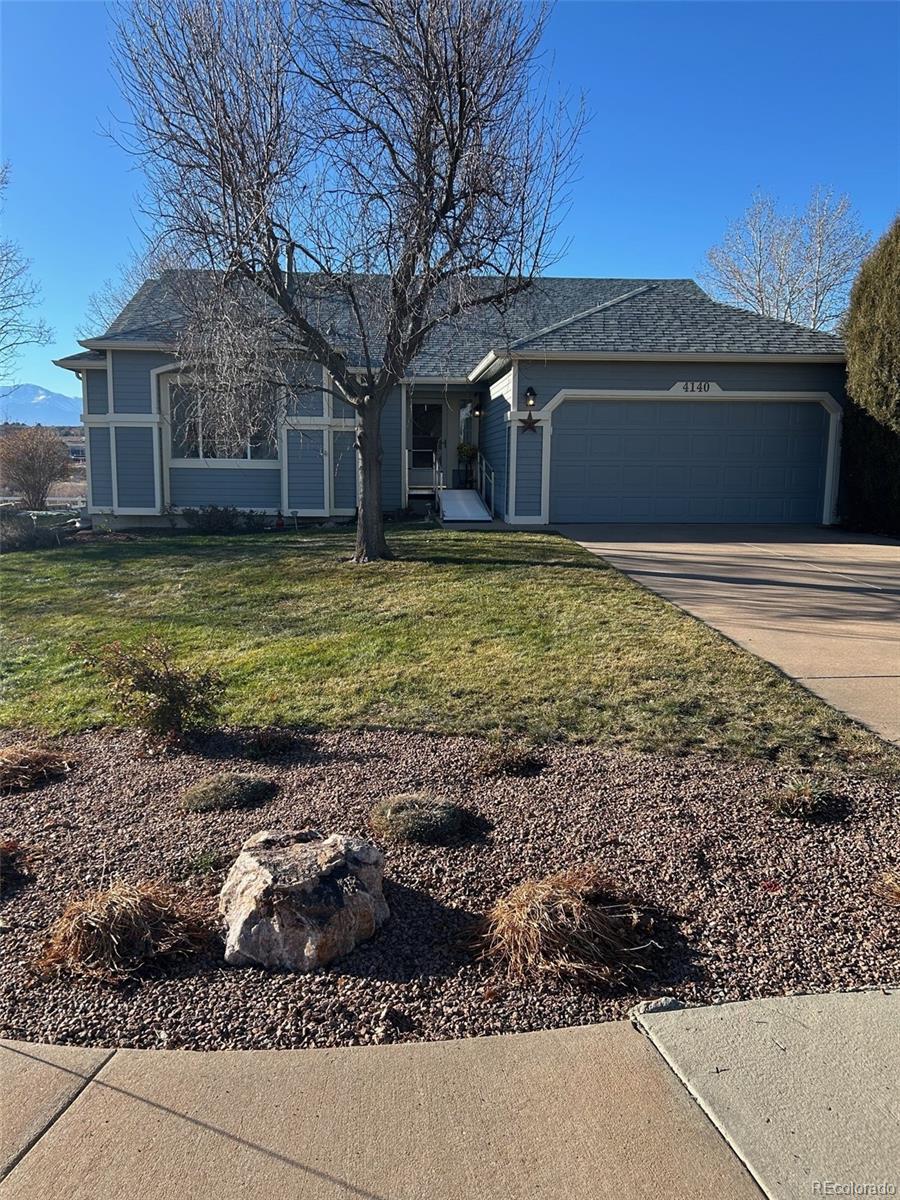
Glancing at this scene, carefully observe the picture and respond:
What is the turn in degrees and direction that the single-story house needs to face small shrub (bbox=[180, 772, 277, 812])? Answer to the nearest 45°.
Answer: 0° — it already faces it

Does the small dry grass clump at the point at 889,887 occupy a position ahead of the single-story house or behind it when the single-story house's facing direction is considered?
ahead

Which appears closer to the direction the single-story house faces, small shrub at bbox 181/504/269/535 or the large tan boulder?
the large tan boulder

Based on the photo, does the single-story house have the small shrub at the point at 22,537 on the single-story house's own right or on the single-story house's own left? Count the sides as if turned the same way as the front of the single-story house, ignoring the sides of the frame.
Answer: on the single-story house's own right

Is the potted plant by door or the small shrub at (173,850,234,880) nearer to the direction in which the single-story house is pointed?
the small shrub

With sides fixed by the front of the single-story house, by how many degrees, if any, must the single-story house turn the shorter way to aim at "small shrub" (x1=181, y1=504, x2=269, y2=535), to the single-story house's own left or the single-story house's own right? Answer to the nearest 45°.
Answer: approximately 90° to the single-story house's own right

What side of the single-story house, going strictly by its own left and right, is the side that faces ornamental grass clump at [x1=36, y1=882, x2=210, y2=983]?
front

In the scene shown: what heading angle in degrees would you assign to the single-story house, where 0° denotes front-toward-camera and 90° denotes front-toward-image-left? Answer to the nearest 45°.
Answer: approximately 0°

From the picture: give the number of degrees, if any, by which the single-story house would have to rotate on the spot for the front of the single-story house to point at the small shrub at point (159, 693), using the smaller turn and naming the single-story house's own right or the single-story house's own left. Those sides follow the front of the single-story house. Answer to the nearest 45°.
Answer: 0° — it already faces it
